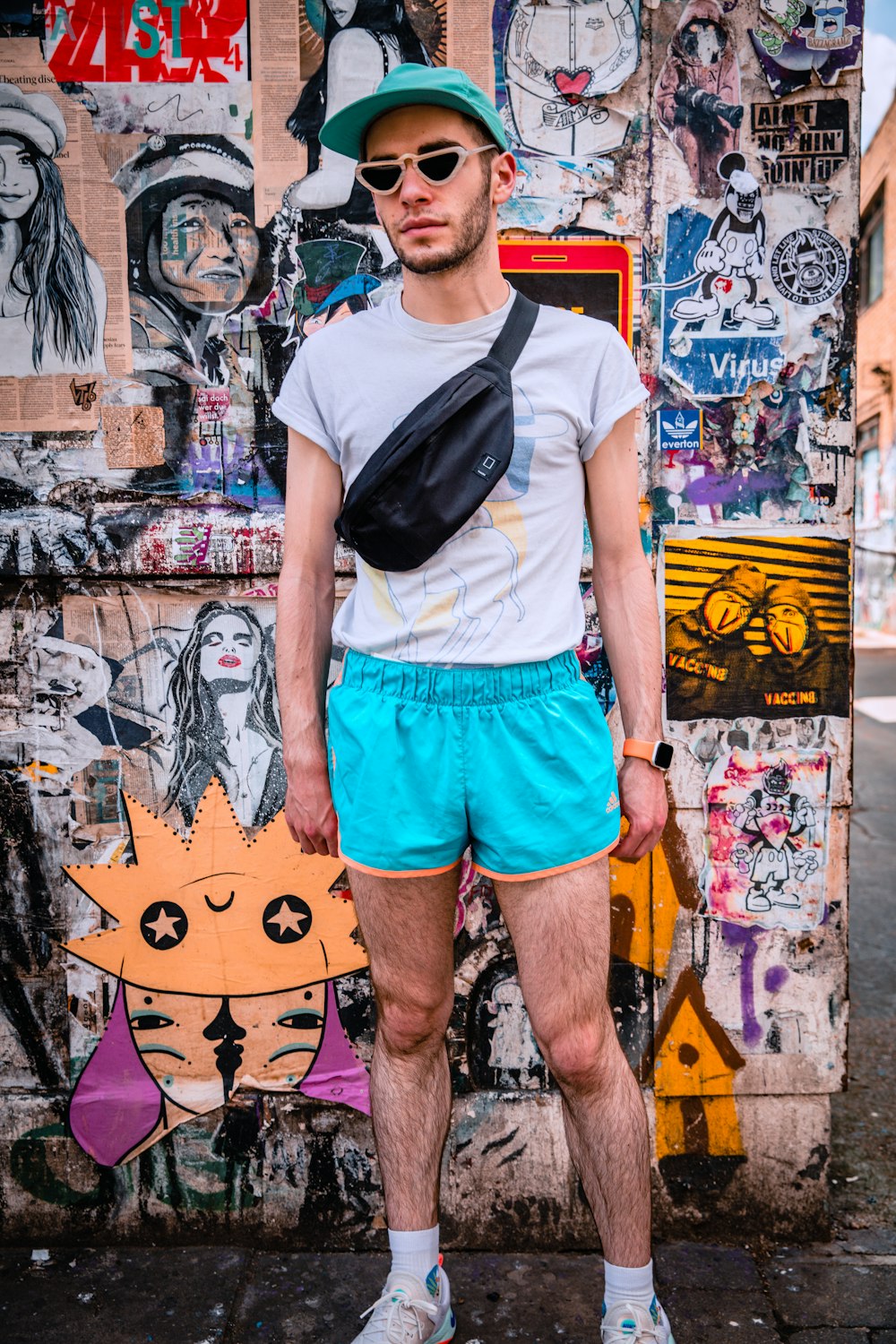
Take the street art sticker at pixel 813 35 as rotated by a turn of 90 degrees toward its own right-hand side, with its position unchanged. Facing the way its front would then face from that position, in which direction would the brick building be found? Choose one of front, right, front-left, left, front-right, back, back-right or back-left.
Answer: right

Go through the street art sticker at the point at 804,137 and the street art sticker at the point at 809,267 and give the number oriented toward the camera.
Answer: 2

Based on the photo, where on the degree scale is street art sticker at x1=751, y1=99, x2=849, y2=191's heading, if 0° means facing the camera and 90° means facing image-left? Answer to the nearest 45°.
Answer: approximately 0°

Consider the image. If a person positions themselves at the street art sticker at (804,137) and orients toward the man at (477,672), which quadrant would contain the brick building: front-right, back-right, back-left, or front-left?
back-right

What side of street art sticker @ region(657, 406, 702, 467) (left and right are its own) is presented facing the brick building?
back

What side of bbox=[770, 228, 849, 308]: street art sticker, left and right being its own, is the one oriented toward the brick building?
back
